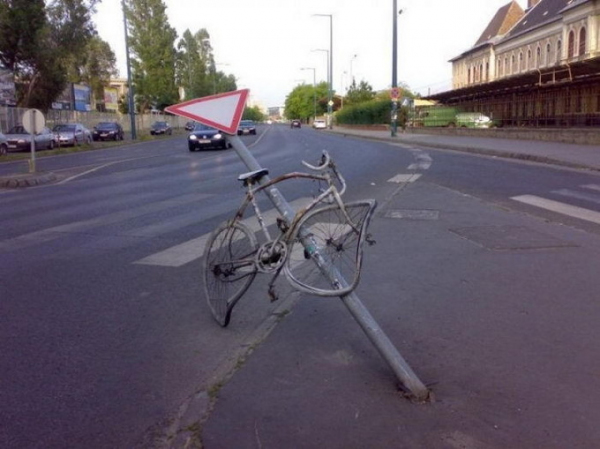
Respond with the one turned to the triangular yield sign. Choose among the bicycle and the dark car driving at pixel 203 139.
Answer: the dark car driving

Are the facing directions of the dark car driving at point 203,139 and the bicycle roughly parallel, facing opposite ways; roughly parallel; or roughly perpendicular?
roughly perpendicular

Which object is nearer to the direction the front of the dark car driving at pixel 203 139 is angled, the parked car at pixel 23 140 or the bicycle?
the bicycle

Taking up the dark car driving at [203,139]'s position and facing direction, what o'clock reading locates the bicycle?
The bicycle is roughly at 12 o'clock from the dark car driving.

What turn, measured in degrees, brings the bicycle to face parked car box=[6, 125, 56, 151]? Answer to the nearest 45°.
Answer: approximately 135° to its left

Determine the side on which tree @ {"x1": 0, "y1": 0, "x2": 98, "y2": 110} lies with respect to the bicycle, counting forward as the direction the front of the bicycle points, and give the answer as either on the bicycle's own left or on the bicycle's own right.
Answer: on the bicycle's own left

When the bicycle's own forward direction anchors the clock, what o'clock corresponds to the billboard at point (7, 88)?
The billboard is roughly at 8 o'clock from the bicycle.

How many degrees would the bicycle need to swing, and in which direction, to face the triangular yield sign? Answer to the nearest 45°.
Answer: approximately 135° to its left

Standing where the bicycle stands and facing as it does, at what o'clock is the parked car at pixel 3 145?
The parked car is roughly at 8 o'clock from the bicycle.

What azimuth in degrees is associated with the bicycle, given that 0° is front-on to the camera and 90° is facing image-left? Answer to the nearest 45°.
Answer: approximately 270°

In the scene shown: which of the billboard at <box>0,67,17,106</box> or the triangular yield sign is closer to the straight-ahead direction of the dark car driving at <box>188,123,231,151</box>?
the triangular yield sign

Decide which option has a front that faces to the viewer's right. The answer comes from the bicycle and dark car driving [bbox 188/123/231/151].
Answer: the bicycle

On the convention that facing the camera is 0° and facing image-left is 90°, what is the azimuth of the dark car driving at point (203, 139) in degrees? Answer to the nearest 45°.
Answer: approximately 0°

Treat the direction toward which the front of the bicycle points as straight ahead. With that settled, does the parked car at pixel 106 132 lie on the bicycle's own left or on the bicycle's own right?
on the bicycle's own left

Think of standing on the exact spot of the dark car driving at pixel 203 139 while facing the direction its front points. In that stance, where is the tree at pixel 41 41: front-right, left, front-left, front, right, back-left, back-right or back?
back-right

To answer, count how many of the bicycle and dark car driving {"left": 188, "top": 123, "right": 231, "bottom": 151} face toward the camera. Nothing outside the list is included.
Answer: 1
